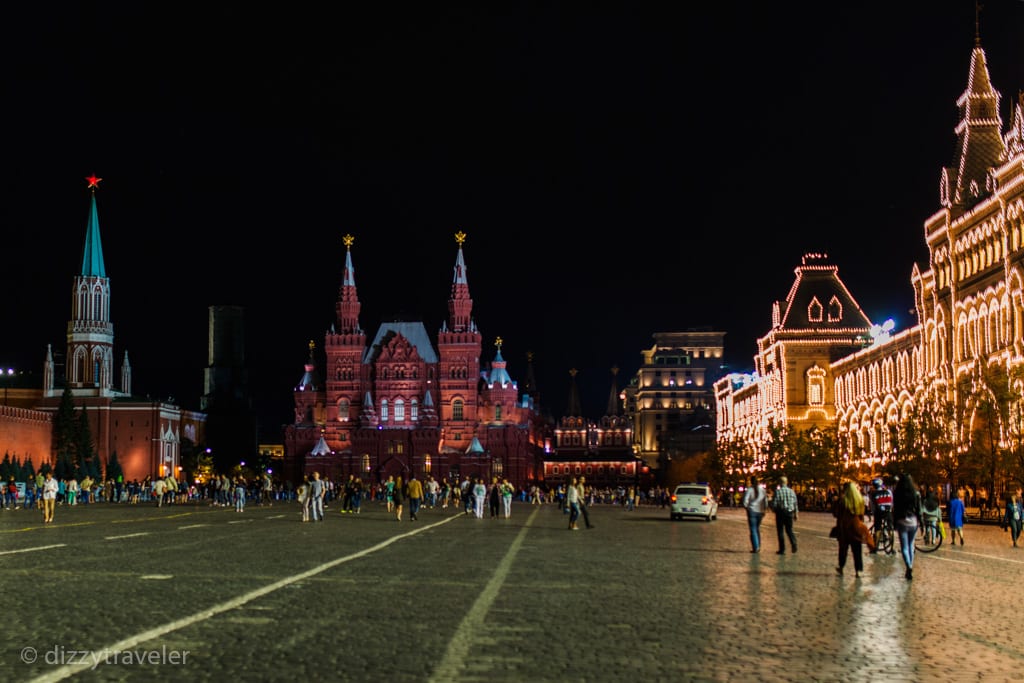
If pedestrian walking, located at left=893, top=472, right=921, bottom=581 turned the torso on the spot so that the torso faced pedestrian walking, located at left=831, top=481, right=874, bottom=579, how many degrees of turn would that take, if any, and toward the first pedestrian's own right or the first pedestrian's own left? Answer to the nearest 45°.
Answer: approximately 135° to the first pedestrian's own left

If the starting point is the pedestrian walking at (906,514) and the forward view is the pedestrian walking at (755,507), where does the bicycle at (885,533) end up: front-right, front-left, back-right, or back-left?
front-right

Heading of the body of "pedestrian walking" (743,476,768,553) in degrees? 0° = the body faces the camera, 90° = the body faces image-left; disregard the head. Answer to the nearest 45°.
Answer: approximately 180°

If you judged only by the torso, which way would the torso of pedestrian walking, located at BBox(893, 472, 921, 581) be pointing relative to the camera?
away from the camera

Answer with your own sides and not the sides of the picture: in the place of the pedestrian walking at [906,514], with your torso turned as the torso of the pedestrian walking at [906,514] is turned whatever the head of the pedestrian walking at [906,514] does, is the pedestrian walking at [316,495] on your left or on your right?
on your left

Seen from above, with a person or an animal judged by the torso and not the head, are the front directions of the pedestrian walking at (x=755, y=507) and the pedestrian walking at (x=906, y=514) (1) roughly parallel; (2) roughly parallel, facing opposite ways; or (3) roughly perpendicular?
roughly parallel

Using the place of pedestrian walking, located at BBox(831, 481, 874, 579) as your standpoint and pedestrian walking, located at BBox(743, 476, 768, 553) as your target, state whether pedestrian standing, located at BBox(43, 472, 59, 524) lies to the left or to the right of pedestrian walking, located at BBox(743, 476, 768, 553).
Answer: left

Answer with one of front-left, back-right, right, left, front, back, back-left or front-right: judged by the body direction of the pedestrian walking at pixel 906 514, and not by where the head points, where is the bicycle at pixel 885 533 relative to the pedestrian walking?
front

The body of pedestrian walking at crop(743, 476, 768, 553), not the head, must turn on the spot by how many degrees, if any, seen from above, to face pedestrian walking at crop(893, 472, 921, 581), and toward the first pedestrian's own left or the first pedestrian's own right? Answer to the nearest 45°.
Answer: approximately 135° to the first pedestrian's own right

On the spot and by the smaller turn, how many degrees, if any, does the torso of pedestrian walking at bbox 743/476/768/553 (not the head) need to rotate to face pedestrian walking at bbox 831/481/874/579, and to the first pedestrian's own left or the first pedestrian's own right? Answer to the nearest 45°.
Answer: approximately 180°

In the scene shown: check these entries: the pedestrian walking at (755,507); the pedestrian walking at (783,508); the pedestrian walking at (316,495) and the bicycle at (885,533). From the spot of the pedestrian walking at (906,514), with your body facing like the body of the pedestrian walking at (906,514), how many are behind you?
0

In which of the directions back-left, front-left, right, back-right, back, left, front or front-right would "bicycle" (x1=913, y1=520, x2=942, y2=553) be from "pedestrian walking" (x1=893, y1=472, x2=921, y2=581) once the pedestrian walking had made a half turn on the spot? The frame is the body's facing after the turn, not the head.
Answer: back

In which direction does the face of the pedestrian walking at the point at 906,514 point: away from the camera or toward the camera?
away from the camera

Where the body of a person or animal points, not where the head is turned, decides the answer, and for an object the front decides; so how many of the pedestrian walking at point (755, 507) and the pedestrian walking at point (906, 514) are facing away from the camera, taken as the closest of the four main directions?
2

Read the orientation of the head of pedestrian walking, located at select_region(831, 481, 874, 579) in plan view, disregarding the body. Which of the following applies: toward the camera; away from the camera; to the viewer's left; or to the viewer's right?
away from the camera
